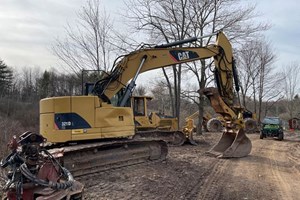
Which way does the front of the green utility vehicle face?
toward the camera

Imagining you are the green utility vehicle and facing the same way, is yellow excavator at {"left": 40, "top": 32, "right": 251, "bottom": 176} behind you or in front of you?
in front
